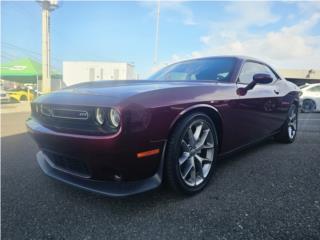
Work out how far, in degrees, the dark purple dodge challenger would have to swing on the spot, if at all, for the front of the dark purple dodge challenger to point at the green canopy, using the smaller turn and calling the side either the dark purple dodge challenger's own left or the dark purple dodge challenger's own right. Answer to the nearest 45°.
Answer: approximately 90° to the dark purple dodge challenger's own right

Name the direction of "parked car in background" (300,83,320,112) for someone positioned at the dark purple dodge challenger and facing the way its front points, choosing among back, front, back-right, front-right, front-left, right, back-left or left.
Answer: back

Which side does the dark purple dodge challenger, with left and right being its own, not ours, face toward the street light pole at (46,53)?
right

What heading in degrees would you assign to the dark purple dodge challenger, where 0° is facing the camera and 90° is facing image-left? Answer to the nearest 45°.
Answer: approximately 45°

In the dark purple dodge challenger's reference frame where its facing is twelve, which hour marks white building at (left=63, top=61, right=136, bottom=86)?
The white building is roughly at 4 o'clock from the dark purple dodge challenger.
